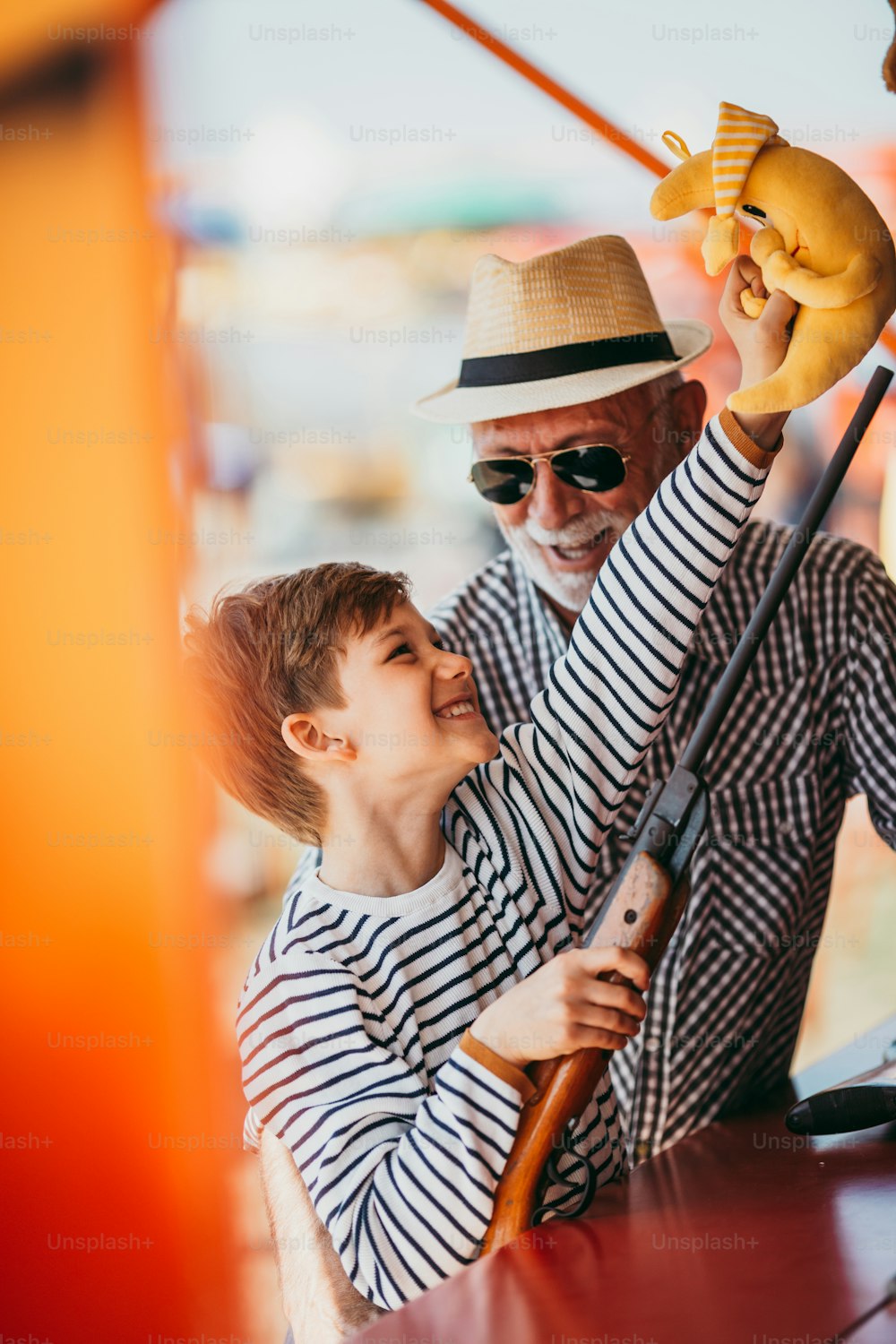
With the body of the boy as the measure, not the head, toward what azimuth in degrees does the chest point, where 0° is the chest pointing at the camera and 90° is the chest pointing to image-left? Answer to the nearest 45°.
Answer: approximately 315°

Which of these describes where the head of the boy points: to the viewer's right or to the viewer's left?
to the viewer's right

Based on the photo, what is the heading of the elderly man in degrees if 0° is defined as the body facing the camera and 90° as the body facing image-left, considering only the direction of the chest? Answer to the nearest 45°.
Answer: approximately 45°

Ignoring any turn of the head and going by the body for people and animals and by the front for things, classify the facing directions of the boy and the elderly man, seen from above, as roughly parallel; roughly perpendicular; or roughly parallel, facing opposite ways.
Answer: roughly perpendicular
